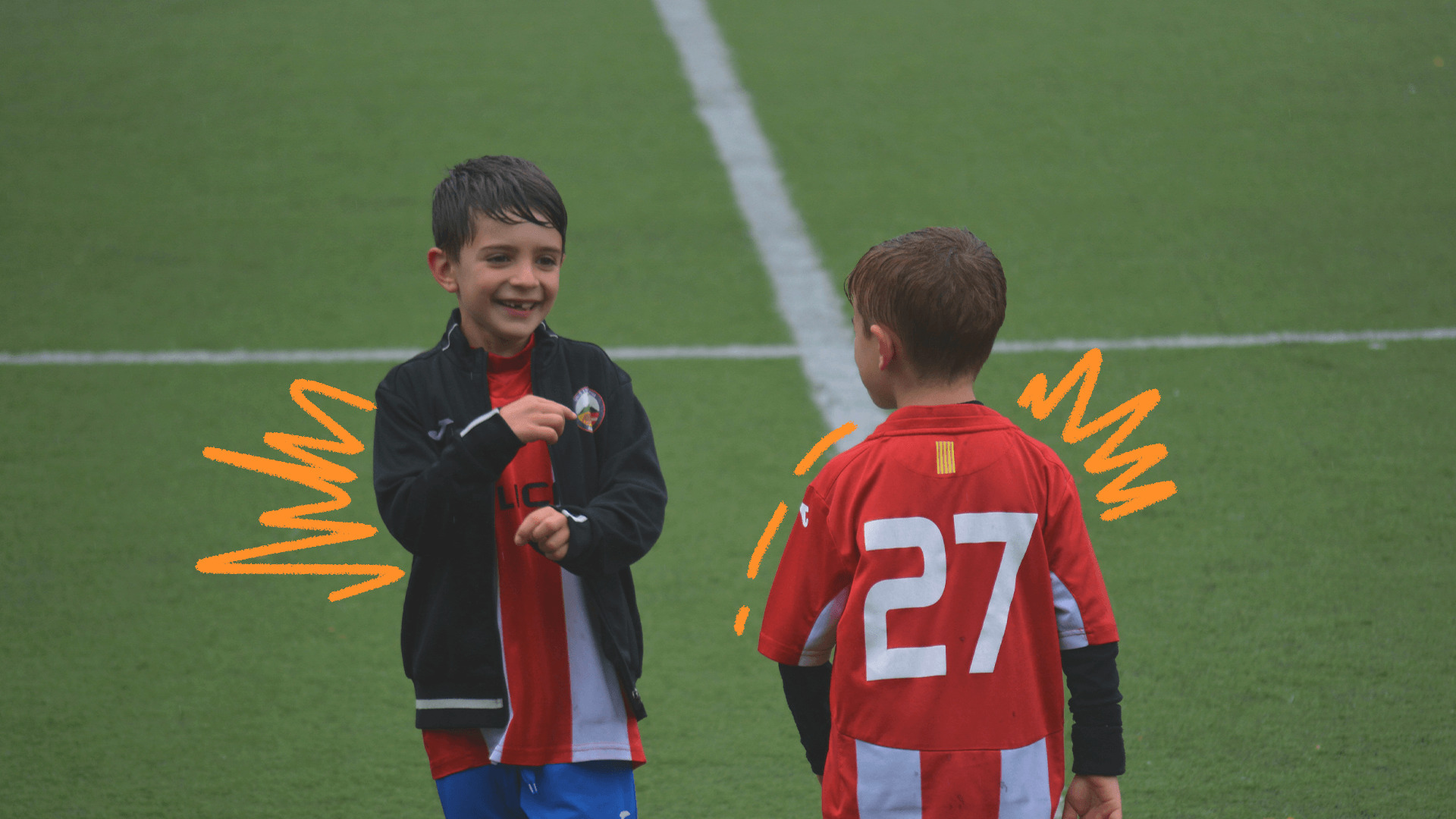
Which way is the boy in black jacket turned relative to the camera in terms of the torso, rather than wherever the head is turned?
toward the camera

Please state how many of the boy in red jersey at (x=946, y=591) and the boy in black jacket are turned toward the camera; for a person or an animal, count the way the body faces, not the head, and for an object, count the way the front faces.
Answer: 1

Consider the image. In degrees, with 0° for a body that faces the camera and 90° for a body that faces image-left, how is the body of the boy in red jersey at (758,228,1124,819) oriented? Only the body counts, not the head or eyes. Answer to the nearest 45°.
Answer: approximately 180°

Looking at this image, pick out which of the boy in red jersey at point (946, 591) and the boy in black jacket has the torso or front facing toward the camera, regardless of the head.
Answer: the boy in black jacket

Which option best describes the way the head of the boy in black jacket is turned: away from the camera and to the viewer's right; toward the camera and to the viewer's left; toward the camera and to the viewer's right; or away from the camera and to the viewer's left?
toward the camera and to the viewer's right

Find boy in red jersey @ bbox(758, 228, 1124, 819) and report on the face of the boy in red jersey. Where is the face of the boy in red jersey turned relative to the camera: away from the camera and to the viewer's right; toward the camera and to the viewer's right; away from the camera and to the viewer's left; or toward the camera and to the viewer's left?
away from the camera and to the viewer's left

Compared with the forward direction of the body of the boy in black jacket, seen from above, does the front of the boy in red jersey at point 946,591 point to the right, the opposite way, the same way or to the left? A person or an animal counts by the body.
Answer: the opposite way
